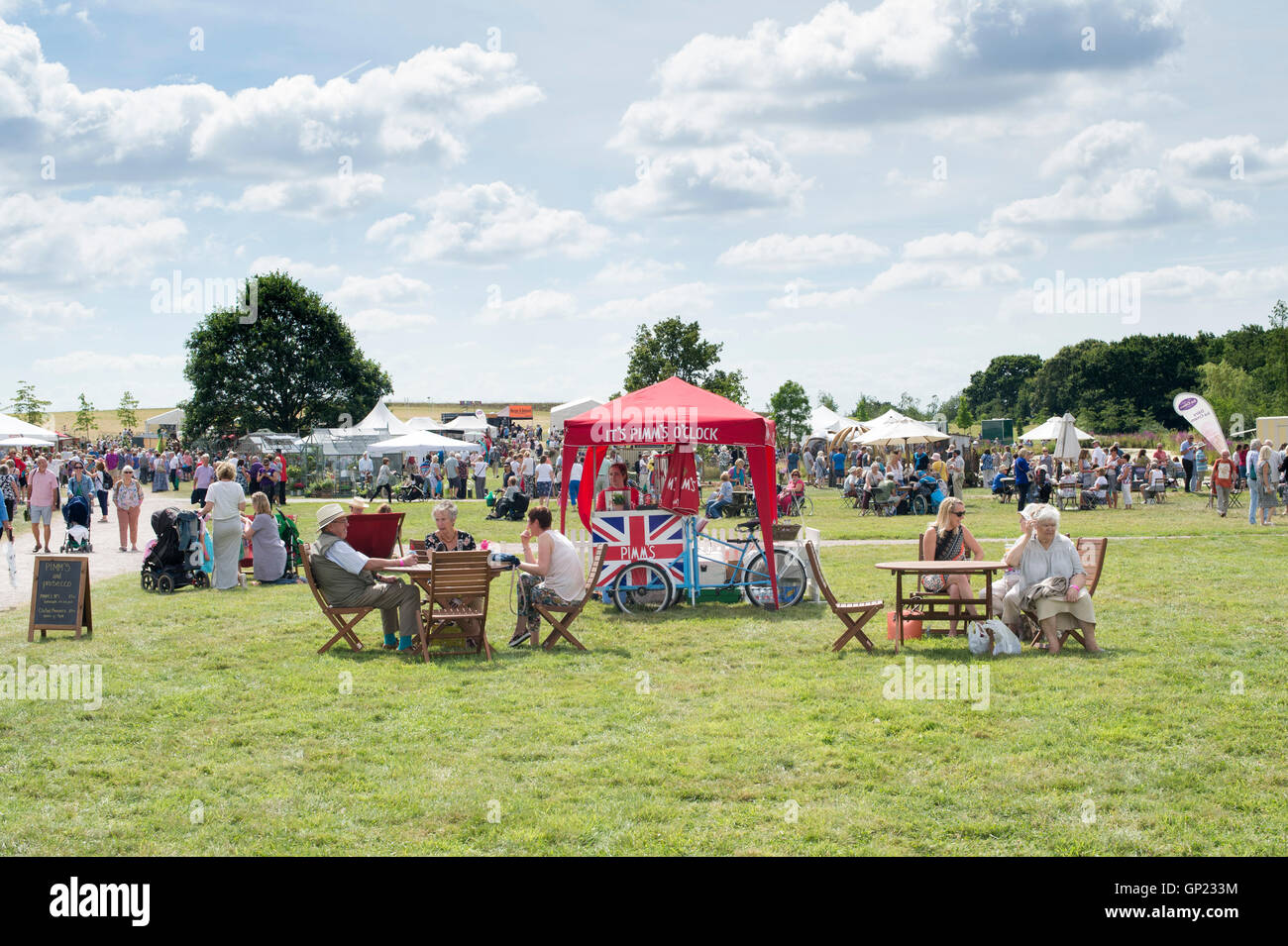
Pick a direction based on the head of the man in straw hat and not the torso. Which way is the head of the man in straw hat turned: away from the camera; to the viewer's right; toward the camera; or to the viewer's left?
to the viewer's right

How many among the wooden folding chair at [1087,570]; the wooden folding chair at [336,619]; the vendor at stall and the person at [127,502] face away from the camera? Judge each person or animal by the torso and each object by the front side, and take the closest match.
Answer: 0

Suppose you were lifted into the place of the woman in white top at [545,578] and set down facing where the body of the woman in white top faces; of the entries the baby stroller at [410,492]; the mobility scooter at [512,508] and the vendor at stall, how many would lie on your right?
3

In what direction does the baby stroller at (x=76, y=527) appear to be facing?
toward the camera

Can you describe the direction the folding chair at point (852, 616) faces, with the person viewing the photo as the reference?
facing to the right of the viewer

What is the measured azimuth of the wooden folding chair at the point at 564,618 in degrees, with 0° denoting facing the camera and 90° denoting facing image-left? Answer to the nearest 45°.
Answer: approximately 90°

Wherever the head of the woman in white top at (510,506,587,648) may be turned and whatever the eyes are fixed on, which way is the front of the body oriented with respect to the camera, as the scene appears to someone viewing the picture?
to the viewer's left

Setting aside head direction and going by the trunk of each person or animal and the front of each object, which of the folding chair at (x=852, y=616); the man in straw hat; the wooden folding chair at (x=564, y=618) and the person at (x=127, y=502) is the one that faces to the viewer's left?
the wooden folding chair

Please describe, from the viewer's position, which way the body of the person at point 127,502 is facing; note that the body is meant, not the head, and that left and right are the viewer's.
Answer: facing the viewer

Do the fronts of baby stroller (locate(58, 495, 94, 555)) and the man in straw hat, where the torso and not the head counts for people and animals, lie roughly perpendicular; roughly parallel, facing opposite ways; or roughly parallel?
roughly perpendicular

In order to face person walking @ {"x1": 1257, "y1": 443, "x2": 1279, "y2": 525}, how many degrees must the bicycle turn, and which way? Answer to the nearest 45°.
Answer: approximately 135° to its right

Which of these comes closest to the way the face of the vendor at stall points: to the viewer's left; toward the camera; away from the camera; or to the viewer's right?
toward the camera

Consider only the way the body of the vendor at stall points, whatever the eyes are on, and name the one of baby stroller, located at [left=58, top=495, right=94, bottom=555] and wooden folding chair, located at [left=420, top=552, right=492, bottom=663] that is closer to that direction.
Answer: the wooden folding chair

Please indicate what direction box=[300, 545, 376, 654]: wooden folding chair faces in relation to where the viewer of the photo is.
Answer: facing to the right of the viewer

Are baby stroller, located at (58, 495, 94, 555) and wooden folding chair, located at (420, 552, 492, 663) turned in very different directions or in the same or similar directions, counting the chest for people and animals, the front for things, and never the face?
very different directions

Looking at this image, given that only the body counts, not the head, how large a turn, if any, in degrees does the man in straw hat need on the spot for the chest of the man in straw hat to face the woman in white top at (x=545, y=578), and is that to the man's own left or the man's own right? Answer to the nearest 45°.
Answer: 0° — they already face them

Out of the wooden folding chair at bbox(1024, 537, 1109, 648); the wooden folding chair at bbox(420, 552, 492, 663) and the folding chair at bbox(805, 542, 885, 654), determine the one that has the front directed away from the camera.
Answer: the wooden folding chair at bbox(420, 552, 492, 663)

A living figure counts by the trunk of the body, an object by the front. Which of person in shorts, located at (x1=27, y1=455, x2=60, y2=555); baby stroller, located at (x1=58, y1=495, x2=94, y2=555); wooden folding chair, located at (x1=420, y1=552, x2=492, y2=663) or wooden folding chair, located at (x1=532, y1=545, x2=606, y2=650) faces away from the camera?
wooden folding chair, located at (x1=420, y1=552, x2=492, y2=663)

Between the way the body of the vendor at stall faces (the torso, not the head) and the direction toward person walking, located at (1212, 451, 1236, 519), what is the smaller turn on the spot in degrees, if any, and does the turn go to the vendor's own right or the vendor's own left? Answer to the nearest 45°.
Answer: approximately 135° to the vendor's own left

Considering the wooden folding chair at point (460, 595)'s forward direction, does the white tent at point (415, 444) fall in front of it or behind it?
in front
